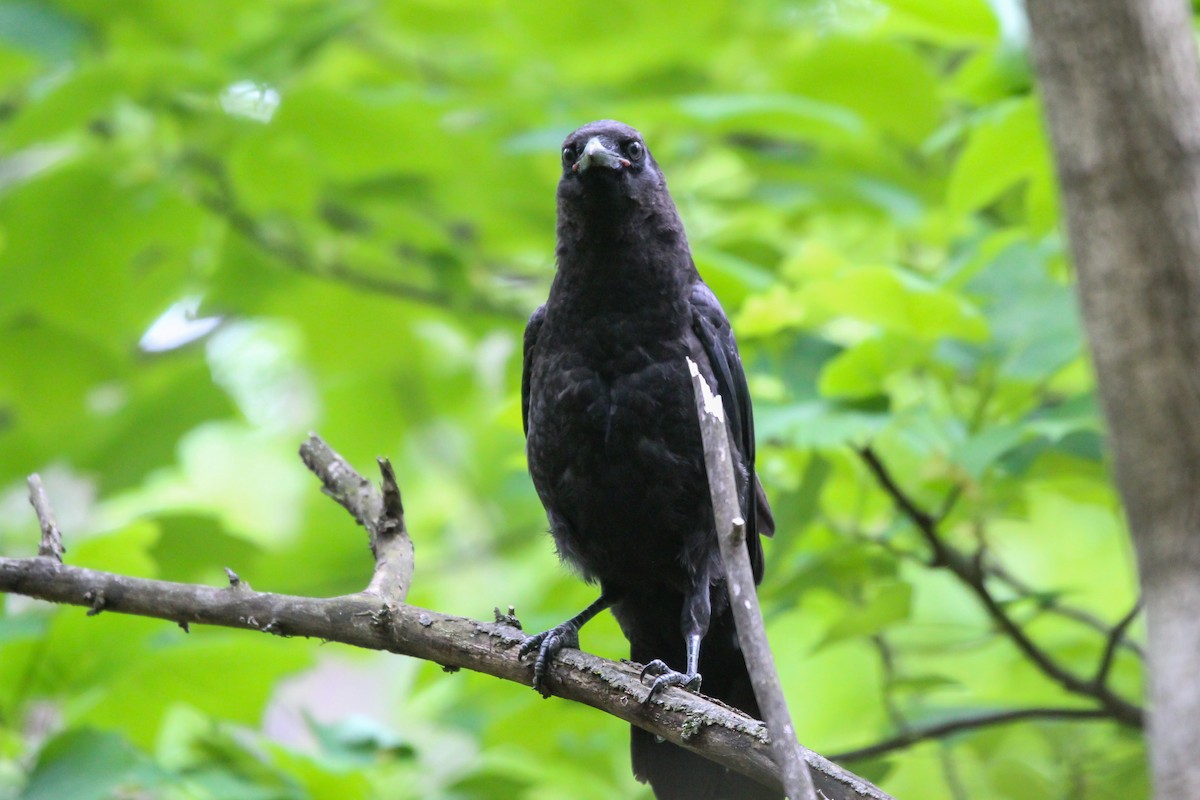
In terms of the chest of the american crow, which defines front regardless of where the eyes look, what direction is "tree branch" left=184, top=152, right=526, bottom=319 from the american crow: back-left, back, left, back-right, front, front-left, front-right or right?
back-right

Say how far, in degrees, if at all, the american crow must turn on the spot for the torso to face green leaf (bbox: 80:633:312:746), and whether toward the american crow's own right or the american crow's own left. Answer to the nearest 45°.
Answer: approximately 90° to the american crow's own right

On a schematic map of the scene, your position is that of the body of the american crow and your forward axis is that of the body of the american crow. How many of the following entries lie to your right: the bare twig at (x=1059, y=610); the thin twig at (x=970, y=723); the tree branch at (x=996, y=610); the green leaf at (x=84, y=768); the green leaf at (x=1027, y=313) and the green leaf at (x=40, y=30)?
2

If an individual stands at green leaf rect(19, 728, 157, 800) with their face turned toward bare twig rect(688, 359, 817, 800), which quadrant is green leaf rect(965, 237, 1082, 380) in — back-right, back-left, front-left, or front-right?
front-left

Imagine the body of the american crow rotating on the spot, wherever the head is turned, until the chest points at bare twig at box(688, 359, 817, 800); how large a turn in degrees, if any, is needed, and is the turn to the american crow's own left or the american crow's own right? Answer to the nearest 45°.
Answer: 0° — it already faces it

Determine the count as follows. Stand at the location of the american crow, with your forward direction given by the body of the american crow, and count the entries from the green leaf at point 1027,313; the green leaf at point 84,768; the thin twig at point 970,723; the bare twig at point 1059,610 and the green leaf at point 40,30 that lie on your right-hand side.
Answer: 2

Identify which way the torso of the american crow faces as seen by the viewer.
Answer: toward the camera

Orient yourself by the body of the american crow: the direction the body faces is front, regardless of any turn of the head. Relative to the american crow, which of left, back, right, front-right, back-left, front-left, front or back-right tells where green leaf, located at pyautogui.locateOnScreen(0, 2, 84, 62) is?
right

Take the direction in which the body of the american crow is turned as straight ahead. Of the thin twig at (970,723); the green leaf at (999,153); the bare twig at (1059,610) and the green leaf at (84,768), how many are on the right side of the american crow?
1

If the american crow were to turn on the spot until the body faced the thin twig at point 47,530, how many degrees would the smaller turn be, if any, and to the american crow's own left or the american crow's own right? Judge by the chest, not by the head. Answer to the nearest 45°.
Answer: approximately 90° to the american crow's own right
